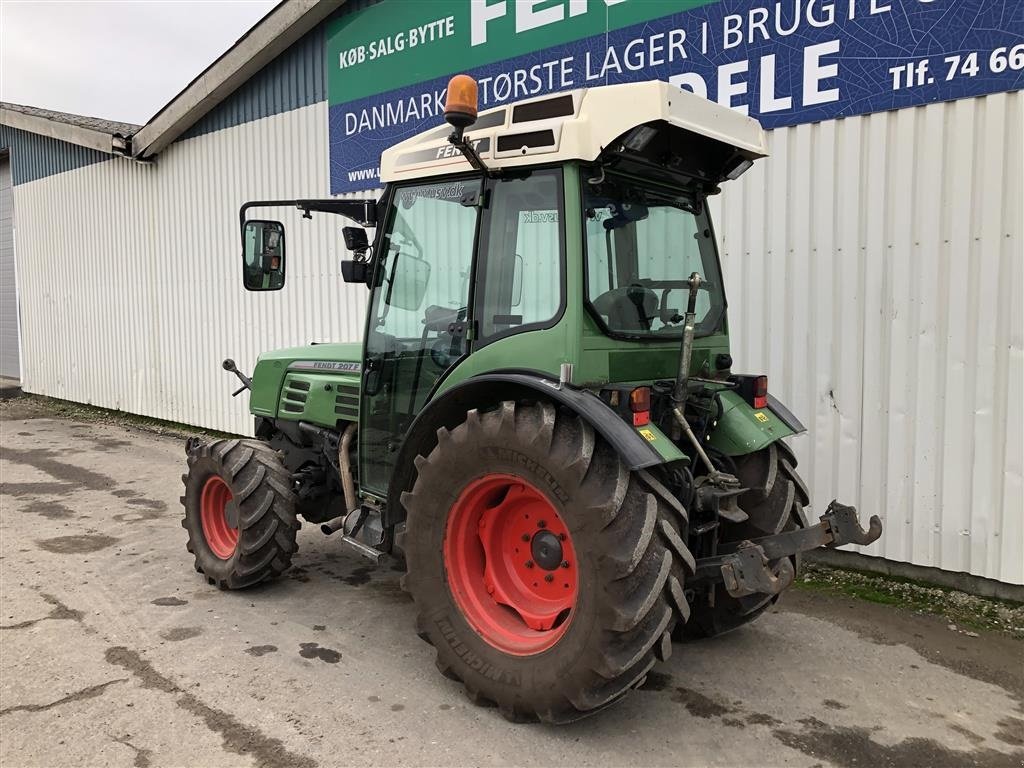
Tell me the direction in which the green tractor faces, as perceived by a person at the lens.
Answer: facing away from the viewer and to the left of the viewer
